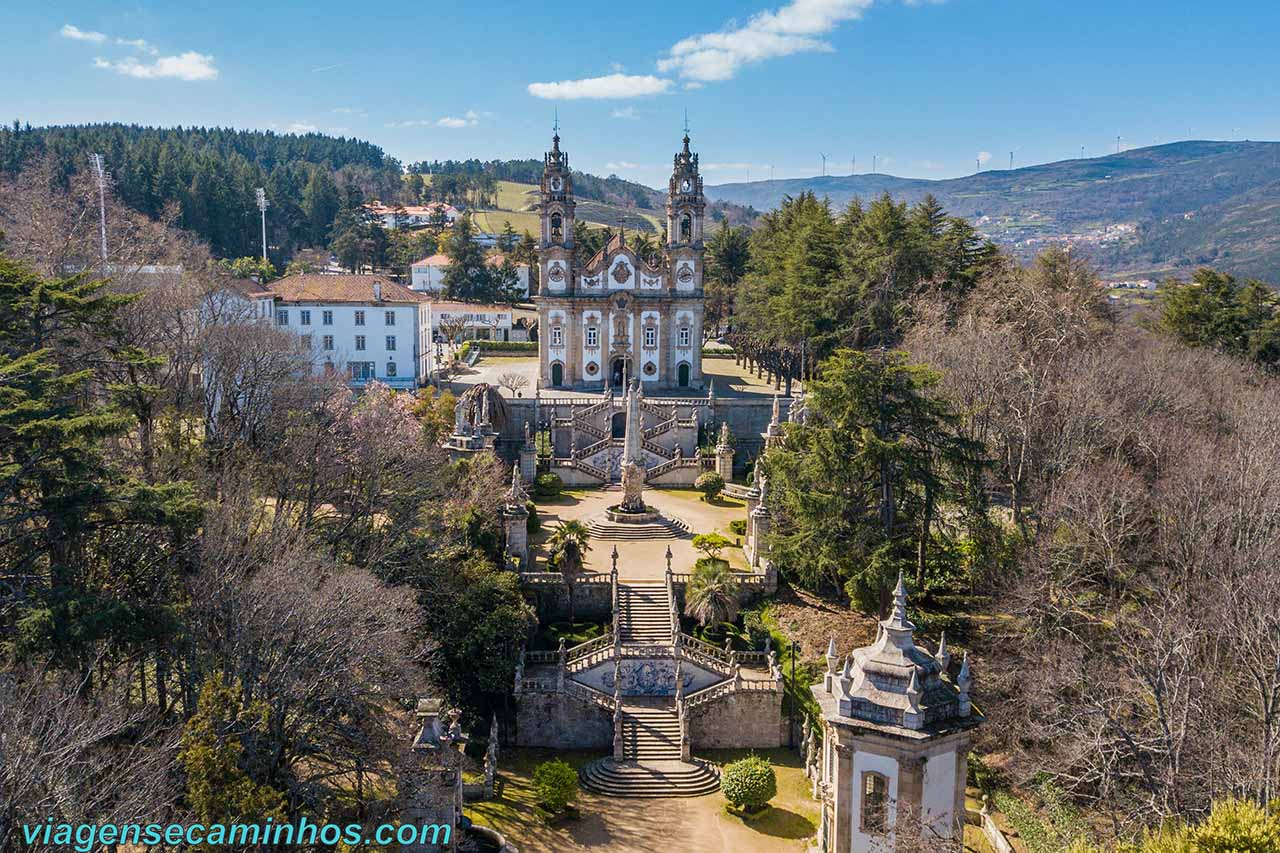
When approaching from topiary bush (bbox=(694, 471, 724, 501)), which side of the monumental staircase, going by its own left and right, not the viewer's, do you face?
back

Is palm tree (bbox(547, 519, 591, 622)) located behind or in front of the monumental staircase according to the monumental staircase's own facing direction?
behind

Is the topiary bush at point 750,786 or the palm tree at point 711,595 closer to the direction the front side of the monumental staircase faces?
the topiary bush

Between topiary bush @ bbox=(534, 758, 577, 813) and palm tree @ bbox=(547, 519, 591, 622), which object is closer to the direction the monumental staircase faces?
the topiary bush

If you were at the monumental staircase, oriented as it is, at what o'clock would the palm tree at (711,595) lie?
The palm tree is roughly at 7 o'clock from the monumental staircase.

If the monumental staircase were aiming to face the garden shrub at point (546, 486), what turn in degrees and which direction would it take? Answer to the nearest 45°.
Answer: approximately 180°

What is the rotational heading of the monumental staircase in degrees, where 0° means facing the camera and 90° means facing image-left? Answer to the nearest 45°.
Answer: approximately 0°
